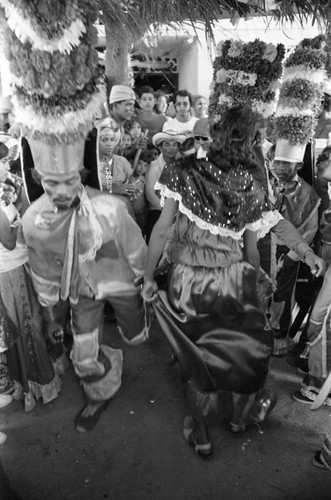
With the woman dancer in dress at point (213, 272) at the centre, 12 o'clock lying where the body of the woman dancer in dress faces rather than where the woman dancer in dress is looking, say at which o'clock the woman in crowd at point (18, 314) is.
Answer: The woman in crowd is roughly at 9 o'clock from the woman dancer in dress.

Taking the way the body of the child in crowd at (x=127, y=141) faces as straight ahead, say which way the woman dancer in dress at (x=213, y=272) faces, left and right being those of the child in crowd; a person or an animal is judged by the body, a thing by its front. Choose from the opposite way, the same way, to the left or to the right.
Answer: the opposite way

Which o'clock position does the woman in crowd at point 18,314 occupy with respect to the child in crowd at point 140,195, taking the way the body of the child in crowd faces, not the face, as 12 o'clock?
The woman in crowd is roughly at 1 o'clock from the child in crowd.

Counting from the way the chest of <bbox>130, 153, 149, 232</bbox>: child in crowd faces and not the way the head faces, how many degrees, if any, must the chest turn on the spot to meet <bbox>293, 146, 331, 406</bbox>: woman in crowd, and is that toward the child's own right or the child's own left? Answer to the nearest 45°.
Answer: approximately 45° to the child's own left

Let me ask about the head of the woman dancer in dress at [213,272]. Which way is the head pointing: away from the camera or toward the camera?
away from the camera

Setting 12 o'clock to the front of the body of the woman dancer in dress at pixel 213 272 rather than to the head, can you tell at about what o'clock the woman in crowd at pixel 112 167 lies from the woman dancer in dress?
The woman in crowd is roughly at 11 o'clock from the woman dancer in dress.

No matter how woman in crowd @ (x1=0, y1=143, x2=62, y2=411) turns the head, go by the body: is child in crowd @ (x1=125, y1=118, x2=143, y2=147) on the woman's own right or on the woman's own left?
on the woman's own left

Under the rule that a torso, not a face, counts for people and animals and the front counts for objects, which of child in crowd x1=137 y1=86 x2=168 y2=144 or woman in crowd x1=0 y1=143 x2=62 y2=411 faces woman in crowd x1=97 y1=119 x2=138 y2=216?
the child in crowd

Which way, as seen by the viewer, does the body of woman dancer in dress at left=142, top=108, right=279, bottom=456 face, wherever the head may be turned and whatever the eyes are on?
away from the camera

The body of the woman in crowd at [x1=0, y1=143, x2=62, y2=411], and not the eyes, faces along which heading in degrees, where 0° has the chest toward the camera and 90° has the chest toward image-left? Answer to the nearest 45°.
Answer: approximately 315°
